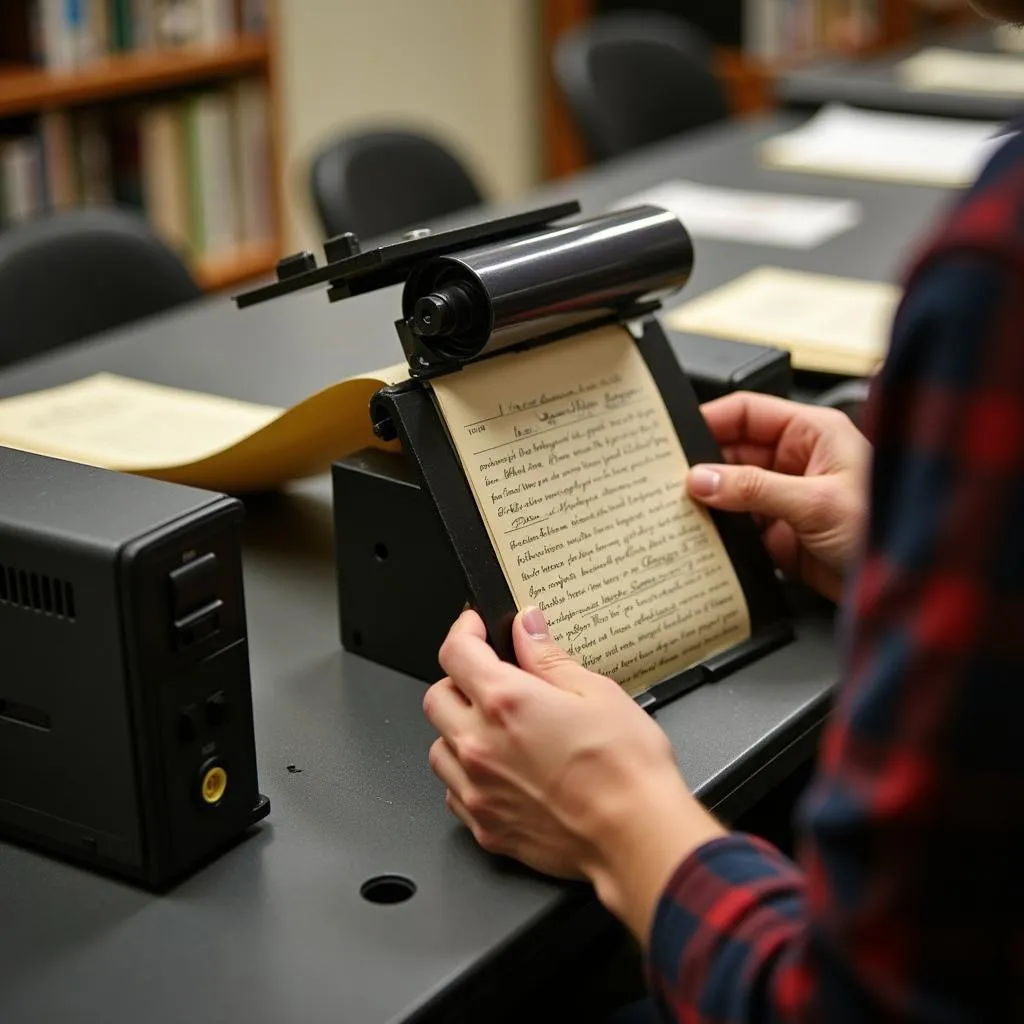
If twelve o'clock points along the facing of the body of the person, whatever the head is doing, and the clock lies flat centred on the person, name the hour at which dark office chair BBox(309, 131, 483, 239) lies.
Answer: The dark office chair is roughly at 1 o'clock from the person.

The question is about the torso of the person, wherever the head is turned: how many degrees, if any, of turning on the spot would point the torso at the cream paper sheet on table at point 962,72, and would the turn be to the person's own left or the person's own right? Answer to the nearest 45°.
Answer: approximately 45° to the person's own right

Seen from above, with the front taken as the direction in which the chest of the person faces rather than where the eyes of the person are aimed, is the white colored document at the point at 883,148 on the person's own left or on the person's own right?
on the person's own right

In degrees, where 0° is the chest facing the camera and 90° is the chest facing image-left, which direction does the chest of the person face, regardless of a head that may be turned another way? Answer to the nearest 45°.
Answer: approximately 135°
